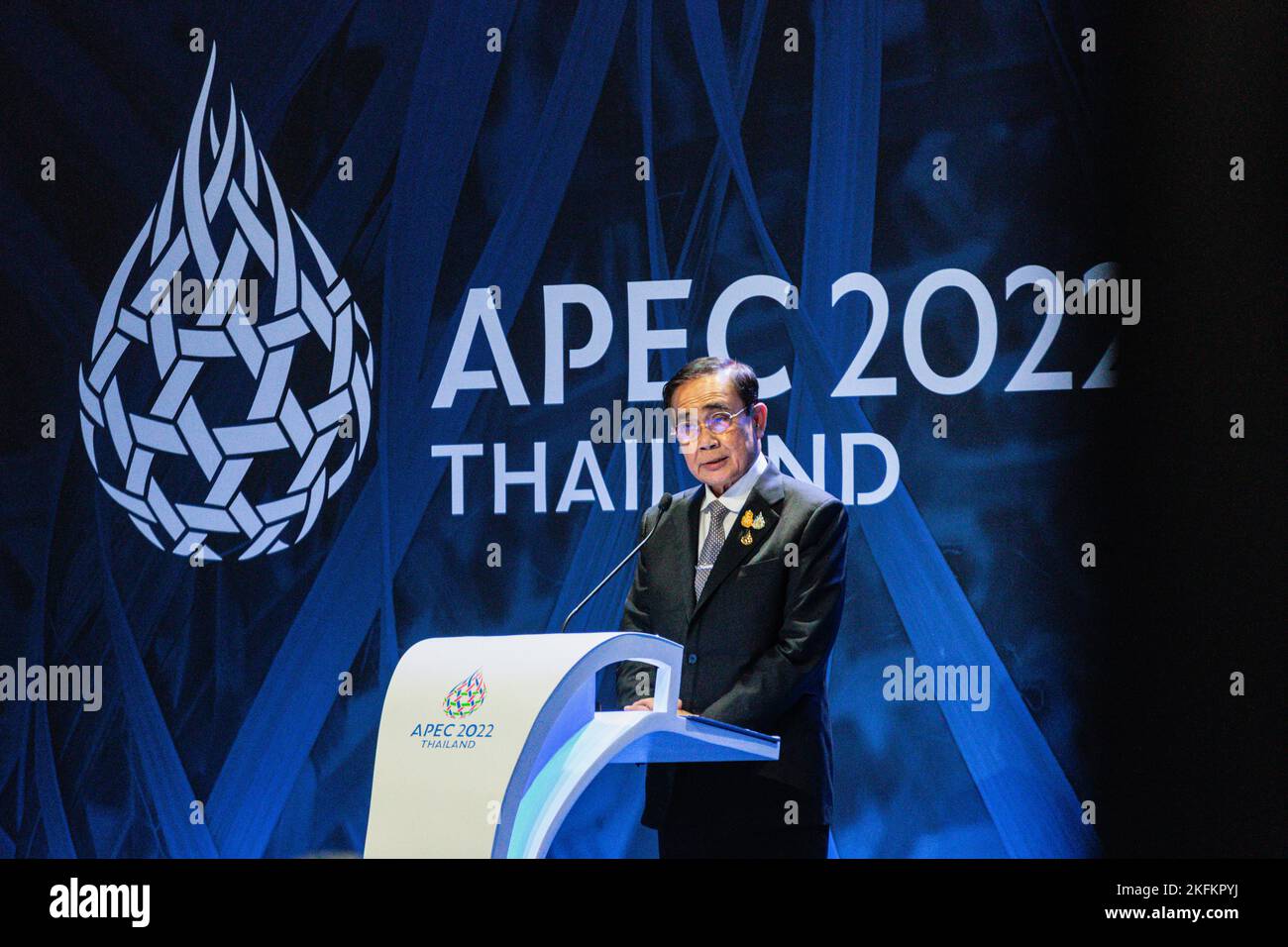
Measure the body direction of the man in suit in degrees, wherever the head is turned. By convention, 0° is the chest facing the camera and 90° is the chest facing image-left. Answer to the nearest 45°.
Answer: approximately 45°

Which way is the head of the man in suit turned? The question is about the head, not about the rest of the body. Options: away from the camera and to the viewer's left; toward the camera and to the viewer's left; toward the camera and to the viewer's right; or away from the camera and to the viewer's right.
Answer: toward the camera and to the viewer's left

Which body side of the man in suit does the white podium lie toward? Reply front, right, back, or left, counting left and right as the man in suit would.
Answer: front
